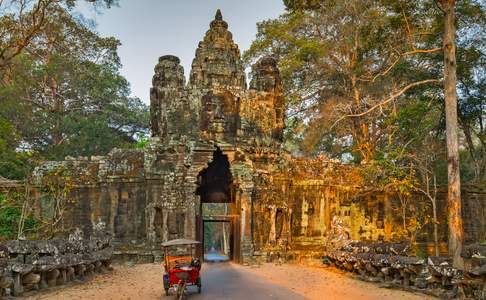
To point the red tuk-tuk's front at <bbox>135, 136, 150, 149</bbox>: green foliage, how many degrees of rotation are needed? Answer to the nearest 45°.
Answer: approximately 180°

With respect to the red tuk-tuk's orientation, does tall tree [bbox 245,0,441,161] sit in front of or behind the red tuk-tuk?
behind

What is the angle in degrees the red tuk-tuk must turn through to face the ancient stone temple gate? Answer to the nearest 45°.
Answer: approximately 180°

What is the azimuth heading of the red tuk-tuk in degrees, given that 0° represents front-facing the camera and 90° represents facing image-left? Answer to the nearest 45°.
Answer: approximately 0°

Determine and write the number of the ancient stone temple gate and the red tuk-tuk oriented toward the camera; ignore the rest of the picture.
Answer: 2

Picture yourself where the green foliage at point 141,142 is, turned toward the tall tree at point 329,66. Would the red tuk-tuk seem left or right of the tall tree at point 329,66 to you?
right

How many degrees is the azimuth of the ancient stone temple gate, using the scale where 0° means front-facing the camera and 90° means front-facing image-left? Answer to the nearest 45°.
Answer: approximately 0°

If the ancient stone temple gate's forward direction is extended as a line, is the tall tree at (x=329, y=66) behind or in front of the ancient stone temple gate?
behind

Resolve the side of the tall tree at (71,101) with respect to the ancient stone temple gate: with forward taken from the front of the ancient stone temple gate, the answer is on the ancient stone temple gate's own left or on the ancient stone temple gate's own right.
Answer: on the ancient stone temple gate's own right
